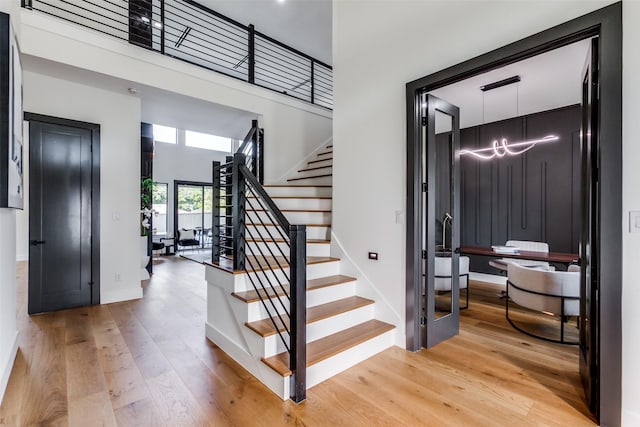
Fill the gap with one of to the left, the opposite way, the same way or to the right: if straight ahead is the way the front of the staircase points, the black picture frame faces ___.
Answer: to the left

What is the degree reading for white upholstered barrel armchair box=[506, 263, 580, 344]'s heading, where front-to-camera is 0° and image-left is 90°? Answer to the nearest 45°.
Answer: approximately 225°

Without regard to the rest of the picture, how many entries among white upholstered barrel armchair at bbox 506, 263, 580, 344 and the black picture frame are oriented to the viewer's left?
0

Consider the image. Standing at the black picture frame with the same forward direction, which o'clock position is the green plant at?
The green plant is roughly at 10 o'clock from the black picture frame.

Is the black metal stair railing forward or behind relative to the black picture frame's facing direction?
forward

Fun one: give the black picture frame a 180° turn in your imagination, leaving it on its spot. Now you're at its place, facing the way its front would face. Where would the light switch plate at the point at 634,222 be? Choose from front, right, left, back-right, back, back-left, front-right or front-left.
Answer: back-left

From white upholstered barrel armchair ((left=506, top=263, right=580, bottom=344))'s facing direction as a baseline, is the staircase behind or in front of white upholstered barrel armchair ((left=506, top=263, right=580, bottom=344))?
behind

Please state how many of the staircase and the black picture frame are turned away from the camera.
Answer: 0

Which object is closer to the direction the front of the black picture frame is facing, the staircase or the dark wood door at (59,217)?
the staircase

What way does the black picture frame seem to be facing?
to the viewer's right

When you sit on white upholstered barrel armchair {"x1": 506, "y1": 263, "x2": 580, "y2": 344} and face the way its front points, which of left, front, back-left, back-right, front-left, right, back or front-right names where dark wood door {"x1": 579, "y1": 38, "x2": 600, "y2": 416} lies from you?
back-right
